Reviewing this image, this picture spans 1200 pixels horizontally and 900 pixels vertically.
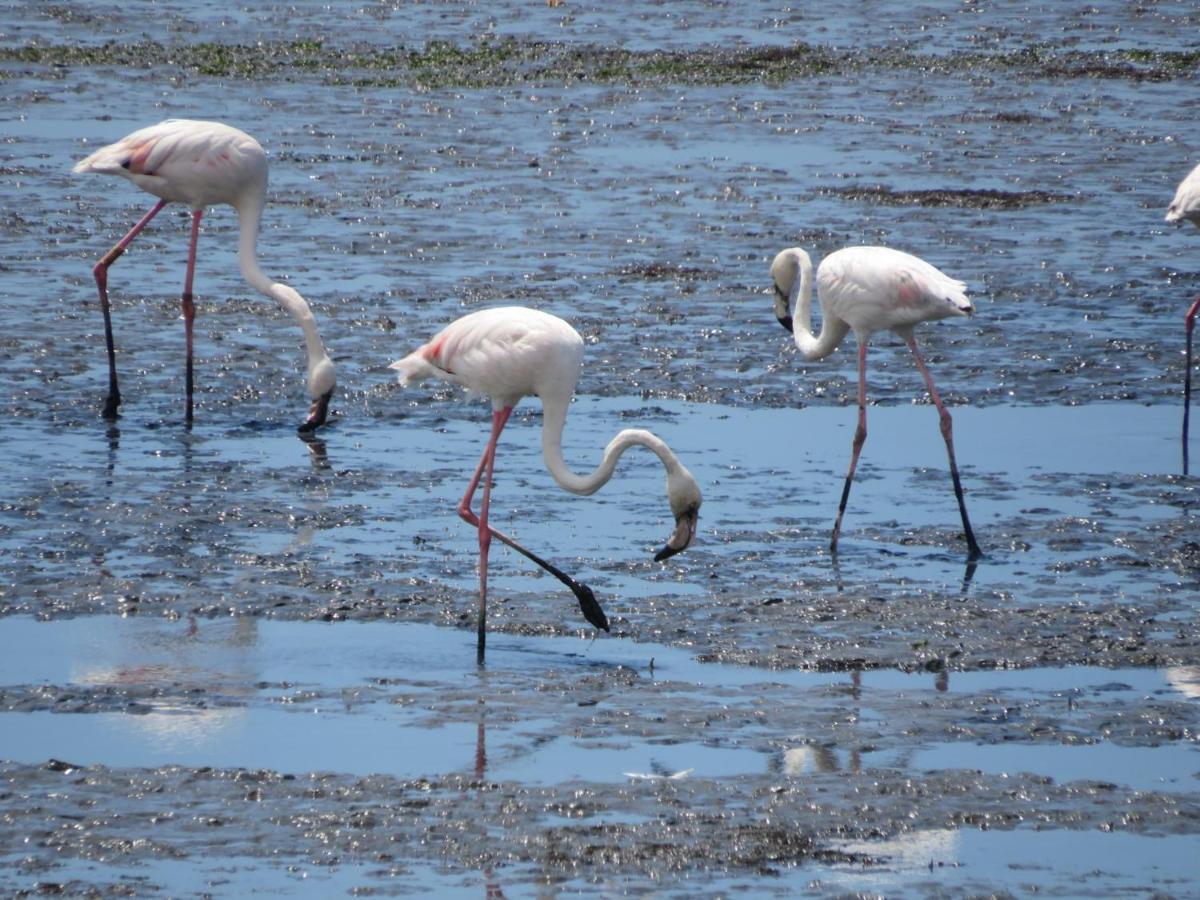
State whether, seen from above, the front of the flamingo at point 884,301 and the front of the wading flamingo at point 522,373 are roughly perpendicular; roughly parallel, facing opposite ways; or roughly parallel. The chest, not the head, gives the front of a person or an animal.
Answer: roughly parallel, facing opposite ways

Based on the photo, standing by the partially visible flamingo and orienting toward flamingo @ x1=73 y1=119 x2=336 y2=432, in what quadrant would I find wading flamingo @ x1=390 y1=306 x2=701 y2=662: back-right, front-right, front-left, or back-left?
front-left

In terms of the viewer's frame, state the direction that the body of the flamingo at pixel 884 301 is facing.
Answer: to the viewer's left

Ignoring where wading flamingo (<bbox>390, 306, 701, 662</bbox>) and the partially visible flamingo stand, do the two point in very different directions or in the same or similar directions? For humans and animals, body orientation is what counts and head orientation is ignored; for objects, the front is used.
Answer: same or similar directions

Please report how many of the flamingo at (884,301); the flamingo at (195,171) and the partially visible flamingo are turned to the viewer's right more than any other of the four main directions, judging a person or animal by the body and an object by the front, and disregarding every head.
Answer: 2

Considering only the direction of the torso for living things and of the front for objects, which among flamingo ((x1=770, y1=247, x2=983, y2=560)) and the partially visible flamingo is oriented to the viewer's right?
the partially visible flamingo

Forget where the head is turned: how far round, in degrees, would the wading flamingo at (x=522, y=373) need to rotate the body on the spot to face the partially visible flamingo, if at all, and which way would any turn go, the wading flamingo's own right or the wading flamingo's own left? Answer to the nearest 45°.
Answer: approximately 45° to the wading flamingo's own left

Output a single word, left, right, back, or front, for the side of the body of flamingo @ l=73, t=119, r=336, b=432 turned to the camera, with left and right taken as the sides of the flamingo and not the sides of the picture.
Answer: right

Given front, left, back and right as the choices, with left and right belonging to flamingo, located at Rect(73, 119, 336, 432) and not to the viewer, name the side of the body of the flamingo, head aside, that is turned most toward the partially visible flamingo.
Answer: front

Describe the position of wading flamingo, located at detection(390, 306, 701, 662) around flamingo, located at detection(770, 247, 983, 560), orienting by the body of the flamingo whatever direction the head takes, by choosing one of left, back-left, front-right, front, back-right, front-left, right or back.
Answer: front-left

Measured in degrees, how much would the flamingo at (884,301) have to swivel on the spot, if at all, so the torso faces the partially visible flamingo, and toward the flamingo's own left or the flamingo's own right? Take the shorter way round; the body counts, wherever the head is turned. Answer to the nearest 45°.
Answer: approximately 135° to the flamingo's own right

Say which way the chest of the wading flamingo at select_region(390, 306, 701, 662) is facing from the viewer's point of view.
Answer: to the viewer's right

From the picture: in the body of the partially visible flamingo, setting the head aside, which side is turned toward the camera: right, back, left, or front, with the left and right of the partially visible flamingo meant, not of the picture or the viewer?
right

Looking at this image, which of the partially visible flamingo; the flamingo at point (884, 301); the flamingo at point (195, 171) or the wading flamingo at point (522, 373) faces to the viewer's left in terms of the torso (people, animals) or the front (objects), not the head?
the flamingo at point (884, 301)
